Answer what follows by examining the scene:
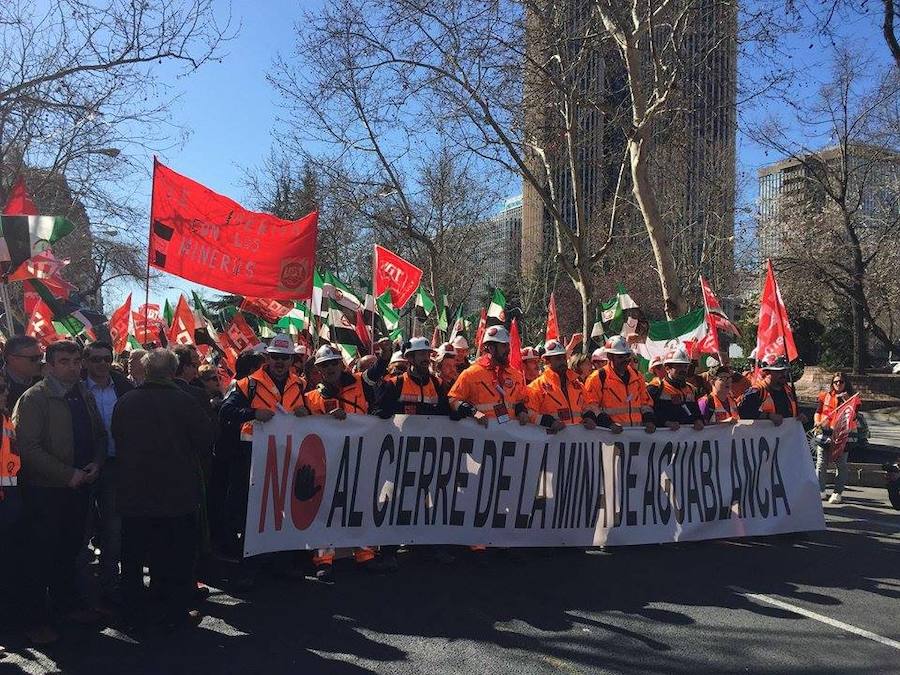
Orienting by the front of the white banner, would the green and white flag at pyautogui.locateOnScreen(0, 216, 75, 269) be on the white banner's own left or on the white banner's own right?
on the white banner's own right

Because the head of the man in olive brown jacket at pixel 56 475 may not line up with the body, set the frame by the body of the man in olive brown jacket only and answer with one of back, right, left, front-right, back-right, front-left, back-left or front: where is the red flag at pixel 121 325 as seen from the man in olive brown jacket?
back-left

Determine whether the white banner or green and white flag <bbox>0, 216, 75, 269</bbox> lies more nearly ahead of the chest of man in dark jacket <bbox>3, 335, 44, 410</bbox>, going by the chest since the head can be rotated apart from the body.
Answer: the white banner

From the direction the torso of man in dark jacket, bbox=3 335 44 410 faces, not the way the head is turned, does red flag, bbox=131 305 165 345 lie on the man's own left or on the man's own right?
on the man's own left

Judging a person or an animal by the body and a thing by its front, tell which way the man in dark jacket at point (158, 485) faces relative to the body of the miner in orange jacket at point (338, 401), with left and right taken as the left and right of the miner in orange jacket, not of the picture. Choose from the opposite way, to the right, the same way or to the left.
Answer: the opposite way

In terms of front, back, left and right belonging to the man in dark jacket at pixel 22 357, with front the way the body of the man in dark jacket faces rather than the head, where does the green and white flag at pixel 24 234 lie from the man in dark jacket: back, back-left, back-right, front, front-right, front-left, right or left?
back-left

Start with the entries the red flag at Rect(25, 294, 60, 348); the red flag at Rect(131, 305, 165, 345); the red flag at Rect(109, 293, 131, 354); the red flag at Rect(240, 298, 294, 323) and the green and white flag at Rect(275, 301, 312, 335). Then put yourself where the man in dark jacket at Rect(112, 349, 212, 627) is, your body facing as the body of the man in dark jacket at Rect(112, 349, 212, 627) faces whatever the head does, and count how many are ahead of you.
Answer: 5

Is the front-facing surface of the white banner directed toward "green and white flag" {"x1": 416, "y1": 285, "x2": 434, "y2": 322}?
no

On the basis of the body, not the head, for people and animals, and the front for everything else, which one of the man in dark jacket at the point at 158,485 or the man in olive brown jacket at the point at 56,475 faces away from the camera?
the man in dark jacket at the point at 158,485

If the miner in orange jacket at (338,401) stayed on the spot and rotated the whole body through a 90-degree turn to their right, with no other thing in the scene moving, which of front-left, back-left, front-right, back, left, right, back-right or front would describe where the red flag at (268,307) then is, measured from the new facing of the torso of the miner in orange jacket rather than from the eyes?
right

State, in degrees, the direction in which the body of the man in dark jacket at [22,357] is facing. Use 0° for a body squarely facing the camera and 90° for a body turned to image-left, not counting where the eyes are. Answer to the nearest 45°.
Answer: approximately 315°

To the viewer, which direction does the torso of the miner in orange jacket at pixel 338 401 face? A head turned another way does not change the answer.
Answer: toward the camera

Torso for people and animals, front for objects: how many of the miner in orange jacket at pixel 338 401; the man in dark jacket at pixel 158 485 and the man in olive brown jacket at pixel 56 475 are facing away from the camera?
1

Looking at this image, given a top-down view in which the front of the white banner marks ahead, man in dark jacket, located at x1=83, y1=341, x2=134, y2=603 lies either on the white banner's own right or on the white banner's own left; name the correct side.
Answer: on the white banner's own right

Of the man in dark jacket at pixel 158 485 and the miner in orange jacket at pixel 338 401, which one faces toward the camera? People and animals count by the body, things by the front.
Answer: the miner in orange jacket

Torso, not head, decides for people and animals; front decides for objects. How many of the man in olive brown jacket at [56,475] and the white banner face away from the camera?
0

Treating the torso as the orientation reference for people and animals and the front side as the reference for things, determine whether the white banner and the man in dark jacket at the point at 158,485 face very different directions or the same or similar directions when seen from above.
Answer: very different directions

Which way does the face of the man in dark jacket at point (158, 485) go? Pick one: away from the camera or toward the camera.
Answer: away from the camera

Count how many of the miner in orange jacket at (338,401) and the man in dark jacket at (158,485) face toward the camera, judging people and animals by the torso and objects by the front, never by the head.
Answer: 1

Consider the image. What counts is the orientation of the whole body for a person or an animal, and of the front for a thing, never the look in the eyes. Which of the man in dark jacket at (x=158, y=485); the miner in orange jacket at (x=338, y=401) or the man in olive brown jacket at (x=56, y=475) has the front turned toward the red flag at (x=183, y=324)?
the man in dark jacket at (x=158, y=485)
